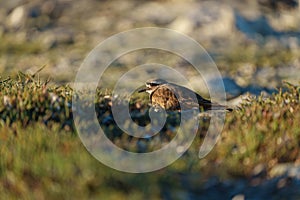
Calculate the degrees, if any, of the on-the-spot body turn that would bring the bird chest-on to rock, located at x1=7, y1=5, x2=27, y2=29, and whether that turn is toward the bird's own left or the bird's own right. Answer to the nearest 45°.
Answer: approximately 45° to the bird's own right

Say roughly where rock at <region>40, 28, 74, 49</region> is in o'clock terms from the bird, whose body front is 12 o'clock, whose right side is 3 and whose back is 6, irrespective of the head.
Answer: The rock is roughly at 2 o'clock from the bird.

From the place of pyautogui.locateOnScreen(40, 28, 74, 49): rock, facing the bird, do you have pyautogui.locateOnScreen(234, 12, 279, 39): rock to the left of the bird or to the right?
left

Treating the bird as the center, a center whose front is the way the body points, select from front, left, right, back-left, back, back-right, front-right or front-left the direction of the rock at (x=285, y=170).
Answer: back-left

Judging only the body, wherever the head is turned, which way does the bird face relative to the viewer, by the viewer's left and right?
facing to the left of the viewer
